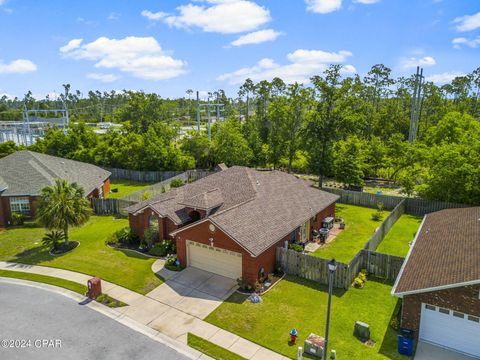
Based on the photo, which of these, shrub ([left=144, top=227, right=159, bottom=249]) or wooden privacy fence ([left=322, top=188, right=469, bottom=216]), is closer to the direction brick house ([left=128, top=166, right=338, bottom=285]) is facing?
the shrub

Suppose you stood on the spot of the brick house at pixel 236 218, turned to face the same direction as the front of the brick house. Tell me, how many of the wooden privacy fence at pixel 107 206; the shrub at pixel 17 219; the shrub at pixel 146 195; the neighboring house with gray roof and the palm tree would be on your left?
0

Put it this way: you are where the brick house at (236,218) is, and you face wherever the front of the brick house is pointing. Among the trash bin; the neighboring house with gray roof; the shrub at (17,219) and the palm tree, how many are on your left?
1

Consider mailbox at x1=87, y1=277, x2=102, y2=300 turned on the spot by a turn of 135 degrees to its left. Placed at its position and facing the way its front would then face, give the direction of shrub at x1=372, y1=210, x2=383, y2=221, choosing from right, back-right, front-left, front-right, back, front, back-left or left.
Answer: front

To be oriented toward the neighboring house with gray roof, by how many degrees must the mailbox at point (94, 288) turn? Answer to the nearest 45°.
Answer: approximately 135° to its right

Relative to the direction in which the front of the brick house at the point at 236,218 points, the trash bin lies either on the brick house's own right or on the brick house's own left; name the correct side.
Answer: on the brick house's own left

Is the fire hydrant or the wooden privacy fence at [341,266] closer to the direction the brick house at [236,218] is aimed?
the fire hydrant

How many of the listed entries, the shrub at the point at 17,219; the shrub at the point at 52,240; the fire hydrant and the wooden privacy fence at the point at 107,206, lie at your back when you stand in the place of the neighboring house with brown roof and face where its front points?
0

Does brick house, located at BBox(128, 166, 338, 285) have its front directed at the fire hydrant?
no

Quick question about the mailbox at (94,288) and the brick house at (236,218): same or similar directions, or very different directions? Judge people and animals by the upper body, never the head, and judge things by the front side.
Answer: same or similar directions

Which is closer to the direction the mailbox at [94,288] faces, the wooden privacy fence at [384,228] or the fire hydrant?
the fire hydrant

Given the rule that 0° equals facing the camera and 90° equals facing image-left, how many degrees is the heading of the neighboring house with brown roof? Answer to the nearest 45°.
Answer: approximately 45°

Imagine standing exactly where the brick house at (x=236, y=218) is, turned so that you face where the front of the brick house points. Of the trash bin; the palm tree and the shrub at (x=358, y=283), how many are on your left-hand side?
2

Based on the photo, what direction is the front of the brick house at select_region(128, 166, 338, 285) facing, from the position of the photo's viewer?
facing the viewer and to the left of the viewer

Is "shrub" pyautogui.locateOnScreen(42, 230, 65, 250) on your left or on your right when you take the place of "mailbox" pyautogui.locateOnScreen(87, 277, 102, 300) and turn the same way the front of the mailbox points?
on your right

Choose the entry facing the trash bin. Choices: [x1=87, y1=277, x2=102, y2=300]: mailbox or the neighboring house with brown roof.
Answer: the neighboring house with brown roof

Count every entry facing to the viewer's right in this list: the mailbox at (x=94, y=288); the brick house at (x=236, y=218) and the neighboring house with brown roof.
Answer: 0

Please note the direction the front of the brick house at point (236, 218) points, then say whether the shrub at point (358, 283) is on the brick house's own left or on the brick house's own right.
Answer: on the brick house's own left

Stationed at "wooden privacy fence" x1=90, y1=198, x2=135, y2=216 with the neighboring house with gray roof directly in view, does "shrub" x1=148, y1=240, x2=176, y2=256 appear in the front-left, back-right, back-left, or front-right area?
back-left

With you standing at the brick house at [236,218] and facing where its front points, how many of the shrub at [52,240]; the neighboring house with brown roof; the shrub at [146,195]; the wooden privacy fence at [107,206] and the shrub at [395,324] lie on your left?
2

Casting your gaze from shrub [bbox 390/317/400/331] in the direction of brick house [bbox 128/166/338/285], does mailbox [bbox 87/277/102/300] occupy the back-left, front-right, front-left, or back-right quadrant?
front-left

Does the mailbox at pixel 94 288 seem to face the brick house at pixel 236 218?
no

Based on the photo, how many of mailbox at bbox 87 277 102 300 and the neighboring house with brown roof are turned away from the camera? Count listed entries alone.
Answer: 0
